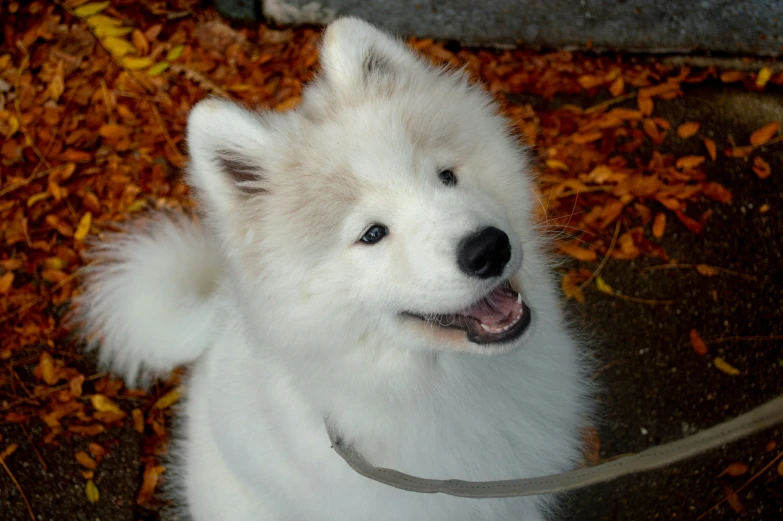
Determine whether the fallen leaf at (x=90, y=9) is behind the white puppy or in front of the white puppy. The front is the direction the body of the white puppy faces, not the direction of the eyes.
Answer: behind

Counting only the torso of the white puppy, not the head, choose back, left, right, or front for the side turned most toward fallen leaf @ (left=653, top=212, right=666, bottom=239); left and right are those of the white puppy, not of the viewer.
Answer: left

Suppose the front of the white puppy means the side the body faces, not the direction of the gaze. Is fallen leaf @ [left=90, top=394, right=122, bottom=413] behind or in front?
behind

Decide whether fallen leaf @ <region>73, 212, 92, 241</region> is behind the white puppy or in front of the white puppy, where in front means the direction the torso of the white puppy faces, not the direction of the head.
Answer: behind

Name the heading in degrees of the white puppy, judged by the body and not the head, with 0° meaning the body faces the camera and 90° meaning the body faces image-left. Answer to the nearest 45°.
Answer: approximately 315°
